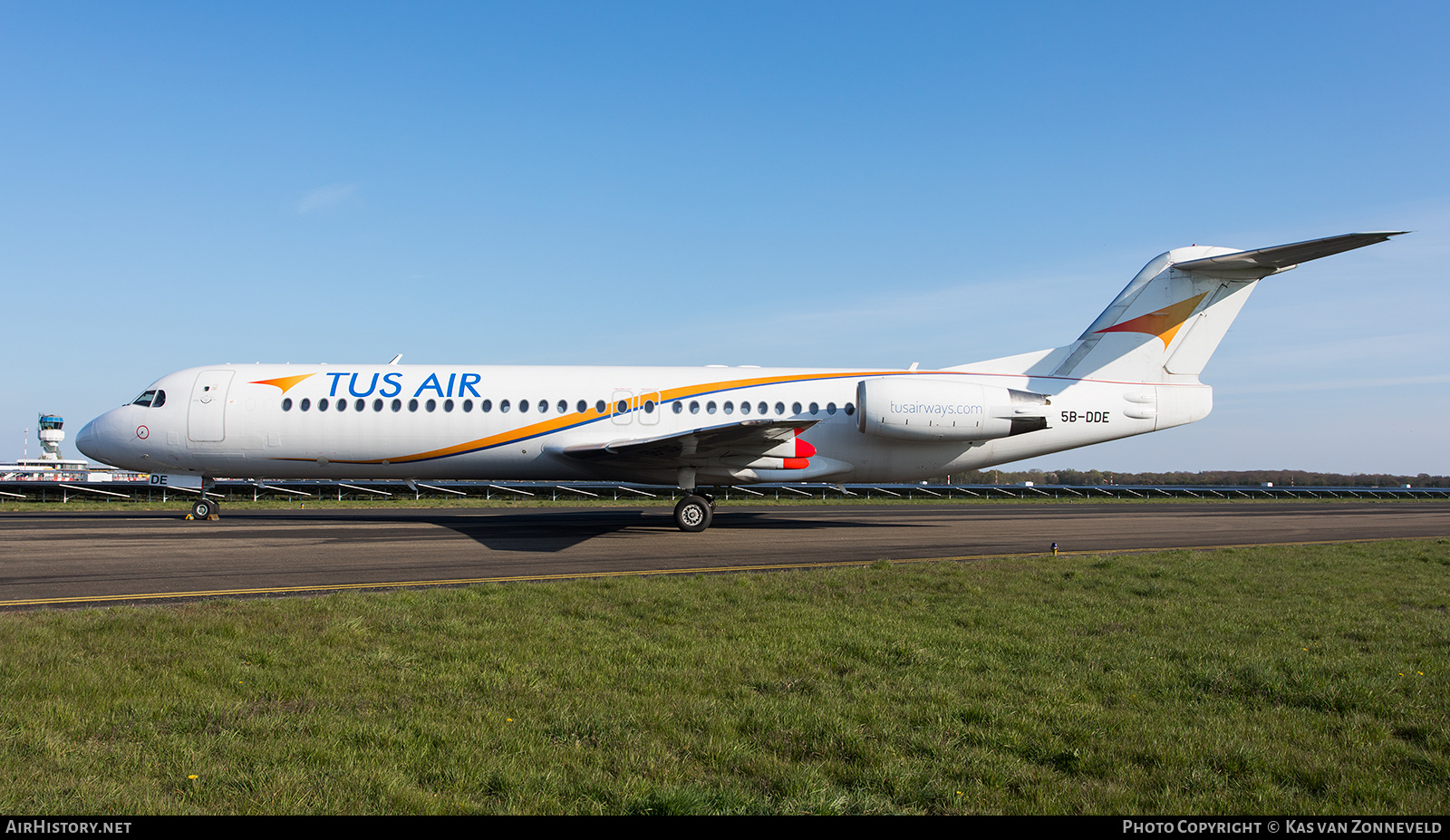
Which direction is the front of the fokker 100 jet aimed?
to the viewer's left
